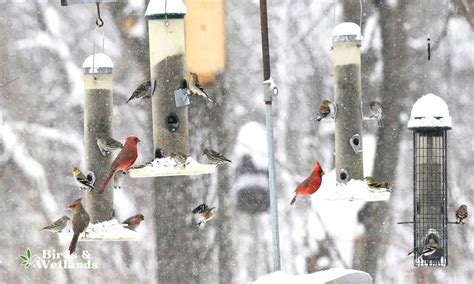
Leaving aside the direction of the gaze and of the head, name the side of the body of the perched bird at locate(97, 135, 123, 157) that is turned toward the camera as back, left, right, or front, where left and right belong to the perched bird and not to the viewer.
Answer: left

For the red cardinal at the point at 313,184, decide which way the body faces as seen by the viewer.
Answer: to the viewer's right

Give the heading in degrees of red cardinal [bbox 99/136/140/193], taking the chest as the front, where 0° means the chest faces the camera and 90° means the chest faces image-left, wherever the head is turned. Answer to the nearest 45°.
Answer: approximately 270°
